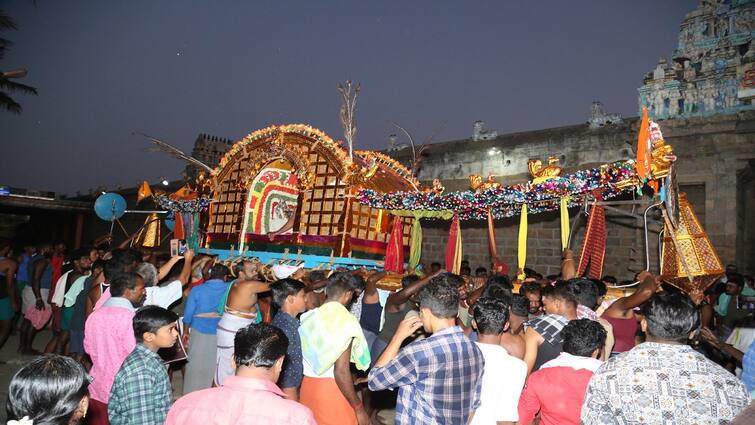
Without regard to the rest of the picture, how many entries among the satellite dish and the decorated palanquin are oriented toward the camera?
1

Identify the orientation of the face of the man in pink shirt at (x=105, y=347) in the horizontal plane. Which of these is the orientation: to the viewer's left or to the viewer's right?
to the viewer's right

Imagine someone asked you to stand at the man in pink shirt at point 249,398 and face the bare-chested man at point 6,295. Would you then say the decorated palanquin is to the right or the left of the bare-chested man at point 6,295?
right

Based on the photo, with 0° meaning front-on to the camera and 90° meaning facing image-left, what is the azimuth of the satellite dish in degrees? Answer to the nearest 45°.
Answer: approximately 0°

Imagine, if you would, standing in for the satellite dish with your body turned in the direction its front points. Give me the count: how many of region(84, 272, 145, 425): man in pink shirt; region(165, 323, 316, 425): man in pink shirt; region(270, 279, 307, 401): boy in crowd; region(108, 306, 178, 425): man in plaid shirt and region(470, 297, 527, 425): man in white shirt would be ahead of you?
5

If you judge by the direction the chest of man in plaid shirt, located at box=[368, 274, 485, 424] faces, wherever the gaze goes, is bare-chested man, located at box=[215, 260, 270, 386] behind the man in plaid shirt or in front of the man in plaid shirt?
in front

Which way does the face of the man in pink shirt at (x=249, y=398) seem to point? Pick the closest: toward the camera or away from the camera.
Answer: away from the camera

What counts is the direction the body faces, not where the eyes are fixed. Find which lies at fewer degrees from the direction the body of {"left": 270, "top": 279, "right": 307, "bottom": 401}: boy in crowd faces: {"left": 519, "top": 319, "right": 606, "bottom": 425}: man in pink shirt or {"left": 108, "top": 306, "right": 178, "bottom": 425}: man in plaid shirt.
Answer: the man in pink shirt
